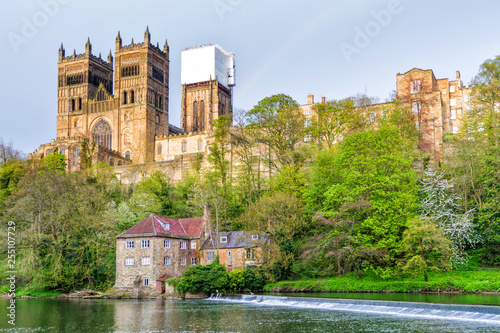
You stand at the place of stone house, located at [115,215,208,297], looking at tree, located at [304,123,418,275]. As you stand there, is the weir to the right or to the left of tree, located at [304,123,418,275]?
right

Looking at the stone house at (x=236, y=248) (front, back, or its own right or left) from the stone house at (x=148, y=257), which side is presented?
right

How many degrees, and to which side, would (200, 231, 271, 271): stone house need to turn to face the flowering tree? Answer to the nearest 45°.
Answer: approximately 45° to its left

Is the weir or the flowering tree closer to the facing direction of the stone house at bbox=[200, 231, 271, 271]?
the weir

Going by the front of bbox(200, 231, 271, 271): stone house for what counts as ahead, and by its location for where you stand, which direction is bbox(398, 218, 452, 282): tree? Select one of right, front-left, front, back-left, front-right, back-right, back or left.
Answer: front-left

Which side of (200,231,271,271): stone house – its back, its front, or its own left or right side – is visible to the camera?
front

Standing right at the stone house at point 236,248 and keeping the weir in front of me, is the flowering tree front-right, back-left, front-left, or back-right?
front-left
